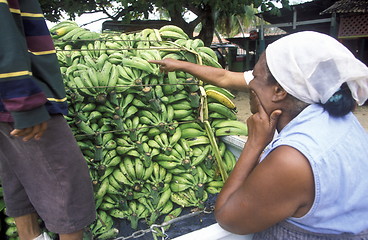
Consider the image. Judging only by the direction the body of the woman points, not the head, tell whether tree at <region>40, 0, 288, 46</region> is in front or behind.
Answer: in front

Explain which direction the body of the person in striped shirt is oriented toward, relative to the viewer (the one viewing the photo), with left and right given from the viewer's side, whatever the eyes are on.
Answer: facing to the right of the viewer

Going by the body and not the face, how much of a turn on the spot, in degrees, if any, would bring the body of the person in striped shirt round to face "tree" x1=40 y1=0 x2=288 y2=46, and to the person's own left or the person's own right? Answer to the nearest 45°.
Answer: approximately 45° to the person's own left

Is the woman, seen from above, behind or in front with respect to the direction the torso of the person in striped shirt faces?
in front

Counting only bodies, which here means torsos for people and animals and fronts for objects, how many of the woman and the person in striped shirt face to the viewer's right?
1

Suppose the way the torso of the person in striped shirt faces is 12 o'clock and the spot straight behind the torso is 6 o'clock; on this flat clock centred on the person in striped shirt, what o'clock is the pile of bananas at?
The pile of bananas is roughly at 11 o'clock from the person in striped shirt.

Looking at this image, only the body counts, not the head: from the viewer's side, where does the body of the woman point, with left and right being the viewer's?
facing away from the viewer and to the left of the viewer

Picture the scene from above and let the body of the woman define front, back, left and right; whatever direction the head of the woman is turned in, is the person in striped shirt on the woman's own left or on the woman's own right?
on the woman's own left
